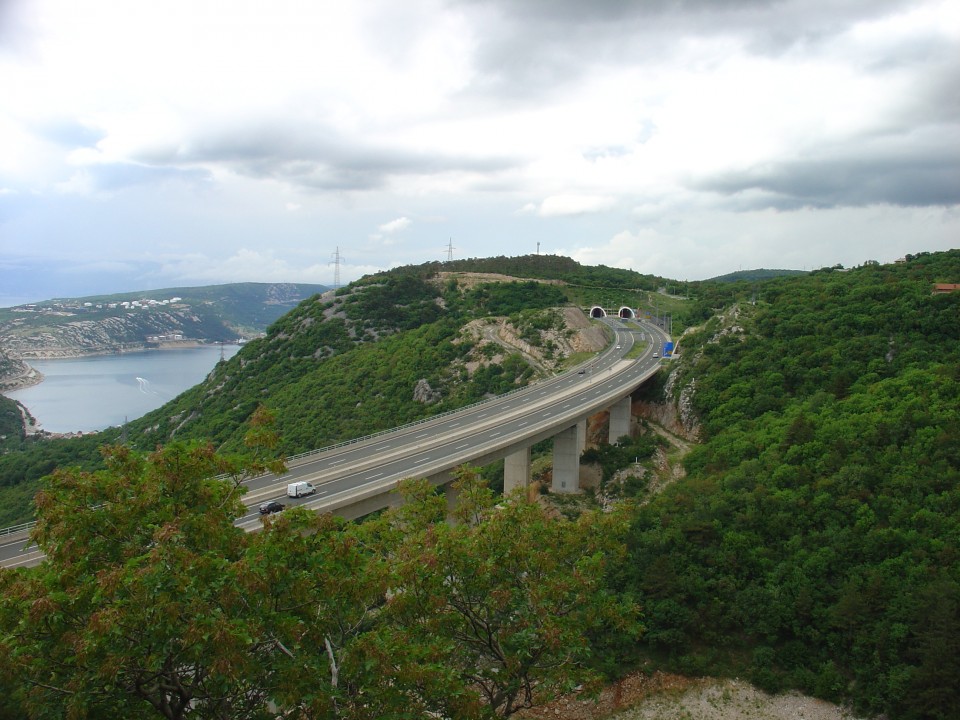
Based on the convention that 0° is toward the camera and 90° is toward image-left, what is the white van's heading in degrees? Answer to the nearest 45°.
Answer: approximately 225°

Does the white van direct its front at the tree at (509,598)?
no

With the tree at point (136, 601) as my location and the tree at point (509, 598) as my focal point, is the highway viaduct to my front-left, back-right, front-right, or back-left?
front-left

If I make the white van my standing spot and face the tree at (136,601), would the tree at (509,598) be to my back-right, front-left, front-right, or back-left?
front-left

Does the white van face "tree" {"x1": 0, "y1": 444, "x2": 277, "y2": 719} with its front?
no
